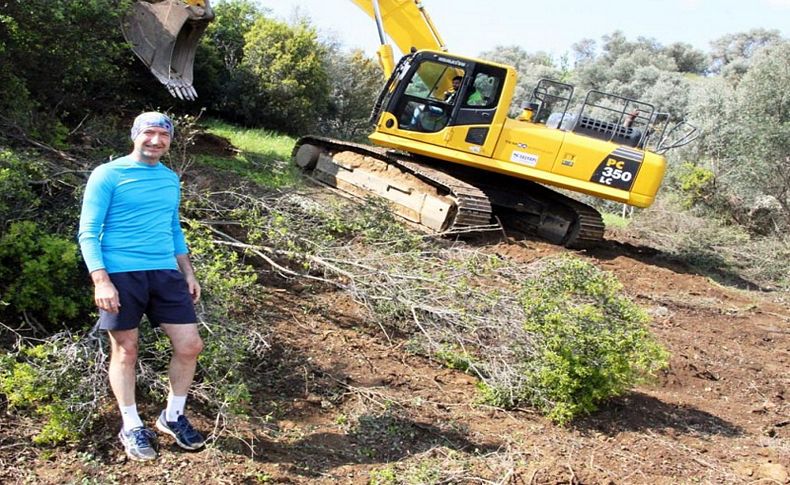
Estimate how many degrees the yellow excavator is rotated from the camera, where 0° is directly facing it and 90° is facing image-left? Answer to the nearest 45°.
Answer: approximately 90°

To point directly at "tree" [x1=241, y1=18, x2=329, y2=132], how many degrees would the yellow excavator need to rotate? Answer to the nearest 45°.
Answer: approximately 45° to its right

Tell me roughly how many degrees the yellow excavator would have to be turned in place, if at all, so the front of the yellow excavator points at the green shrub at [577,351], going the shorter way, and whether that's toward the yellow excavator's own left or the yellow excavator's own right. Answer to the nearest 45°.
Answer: approximately 90° to the yellow excavator's own left

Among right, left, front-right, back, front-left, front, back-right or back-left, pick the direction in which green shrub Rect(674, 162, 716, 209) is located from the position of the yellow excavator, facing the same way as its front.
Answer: back-right

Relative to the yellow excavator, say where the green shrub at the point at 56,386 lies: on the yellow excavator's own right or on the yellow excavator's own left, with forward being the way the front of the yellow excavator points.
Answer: on the yellow excavator's own left

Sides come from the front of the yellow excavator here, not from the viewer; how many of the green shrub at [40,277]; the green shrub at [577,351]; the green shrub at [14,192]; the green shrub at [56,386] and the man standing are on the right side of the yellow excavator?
0

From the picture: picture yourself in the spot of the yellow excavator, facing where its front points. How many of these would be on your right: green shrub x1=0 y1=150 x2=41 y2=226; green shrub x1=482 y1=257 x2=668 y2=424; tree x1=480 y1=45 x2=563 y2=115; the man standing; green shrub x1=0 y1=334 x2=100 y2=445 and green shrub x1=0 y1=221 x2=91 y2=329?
1

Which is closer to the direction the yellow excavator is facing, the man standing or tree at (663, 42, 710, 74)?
the man standing

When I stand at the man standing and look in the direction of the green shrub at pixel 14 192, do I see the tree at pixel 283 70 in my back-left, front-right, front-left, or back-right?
front-right

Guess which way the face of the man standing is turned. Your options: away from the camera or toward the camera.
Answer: toward the camera

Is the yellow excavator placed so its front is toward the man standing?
no

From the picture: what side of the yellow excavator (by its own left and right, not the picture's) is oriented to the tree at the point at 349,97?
right

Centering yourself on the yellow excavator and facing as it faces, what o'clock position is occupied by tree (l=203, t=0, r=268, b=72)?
The tree is roughly at 2 o'clock from the yellow excavator.
